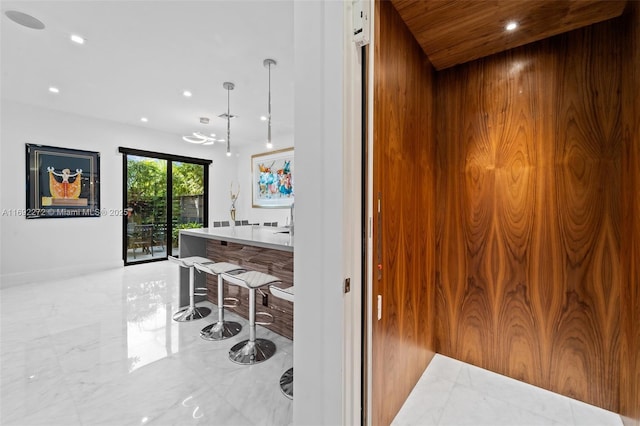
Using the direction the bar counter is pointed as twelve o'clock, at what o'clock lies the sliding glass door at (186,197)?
The sliding glass door is roughly at 4 o'clock from the bar counter.

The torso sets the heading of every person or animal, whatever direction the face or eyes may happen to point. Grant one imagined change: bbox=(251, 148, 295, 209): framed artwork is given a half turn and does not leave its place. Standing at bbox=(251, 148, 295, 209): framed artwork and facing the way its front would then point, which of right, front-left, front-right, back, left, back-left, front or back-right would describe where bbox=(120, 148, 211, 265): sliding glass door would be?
back-left

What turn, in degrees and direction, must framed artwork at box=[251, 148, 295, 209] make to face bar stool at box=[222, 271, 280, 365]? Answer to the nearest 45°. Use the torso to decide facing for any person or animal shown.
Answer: approximately 45° to its left

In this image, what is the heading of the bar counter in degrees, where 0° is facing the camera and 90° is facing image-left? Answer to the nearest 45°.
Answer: approximately 45°

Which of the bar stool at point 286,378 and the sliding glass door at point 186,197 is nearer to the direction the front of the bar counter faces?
the bar stool

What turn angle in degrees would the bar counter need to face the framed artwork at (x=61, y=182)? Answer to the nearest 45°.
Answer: approximately 90° to its right

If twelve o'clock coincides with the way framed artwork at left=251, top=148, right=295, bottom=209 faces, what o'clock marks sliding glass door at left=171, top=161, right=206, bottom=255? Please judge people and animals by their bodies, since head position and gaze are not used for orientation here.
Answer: The sliding glass door is roughly at 2 o'clock from the framed artwork.

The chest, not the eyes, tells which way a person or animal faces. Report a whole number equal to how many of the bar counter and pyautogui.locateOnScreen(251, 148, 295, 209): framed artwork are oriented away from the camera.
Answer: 0
